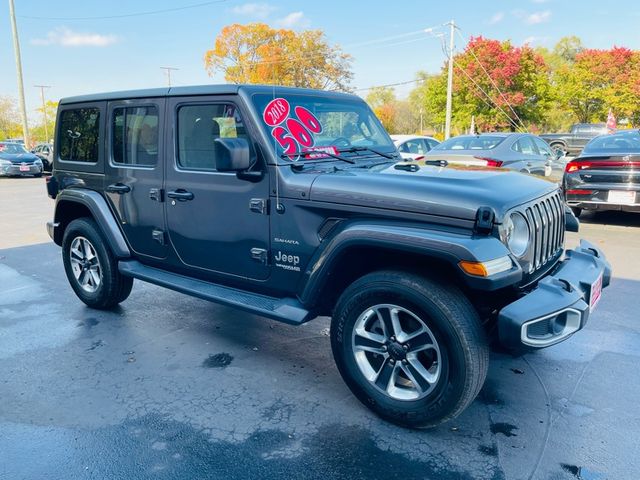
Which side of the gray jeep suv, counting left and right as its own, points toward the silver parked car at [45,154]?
back

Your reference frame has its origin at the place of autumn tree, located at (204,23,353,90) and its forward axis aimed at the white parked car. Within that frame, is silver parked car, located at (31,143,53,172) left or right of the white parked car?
right

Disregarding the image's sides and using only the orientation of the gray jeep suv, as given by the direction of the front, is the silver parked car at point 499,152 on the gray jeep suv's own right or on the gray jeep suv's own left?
on the gray jeep suv's own left

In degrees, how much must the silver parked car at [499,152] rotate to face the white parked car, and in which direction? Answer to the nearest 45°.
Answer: approximately 90° to its left

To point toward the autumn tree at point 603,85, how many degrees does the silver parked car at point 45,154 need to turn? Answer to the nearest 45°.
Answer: approximately 45° to its left

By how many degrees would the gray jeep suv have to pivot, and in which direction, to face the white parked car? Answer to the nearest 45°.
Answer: approximately 135° to its left

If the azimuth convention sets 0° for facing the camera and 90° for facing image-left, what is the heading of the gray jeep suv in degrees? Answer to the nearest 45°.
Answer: approximately 315°

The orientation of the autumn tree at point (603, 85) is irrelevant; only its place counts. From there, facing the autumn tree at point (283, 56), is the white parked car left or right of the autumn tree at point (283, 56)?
left
